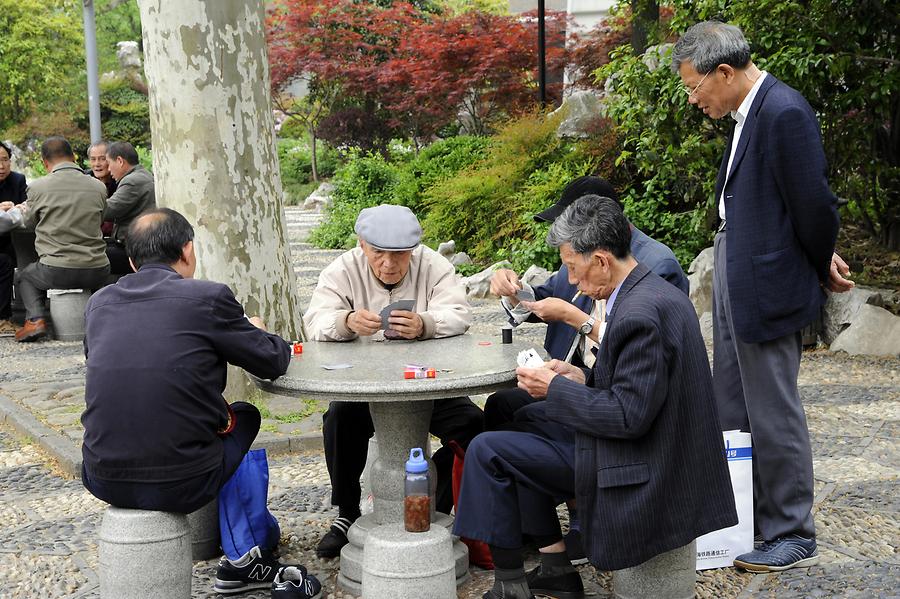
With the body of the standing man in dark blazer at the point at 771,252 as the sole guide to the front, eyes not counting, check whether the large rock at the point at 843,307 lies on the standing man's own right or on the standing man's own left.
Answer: on the standing man's own right

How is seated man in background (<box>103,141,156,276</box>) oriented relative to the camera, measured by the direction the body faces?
to the viewer's left

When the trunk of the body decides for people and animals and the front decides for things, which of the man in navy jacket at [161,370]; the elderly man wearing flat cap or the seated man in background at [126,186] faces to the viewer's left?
the seated man in background

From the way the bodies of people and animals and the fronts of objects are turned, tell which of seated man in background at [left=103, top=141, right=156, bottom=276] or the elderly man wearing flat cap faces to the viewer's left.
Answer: the seated man in background

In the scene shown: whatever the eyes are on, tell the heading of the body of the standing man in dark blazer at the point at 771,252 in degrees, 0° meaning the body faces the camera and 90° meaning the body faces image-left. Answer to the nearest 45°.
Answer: approximately 90°

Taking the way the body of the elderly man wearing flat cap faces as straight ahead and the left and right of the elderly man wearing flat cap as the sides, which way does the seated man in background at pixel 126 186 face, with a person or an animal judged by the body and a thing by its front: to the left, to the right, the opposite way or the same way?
to the right

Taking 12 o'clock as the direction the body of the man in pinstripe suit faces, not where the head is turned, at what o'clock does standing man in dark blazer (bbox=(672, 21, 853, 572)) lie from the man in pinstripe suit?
The standing man in dark blazer is roughly at 4 o'clock from the man in pinstripe suit.

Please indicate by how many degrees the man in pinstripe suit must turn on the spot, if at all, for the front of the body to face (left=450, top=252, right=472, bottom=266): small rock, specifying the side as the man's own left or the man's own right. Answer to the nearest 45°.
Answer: approximately 90° to the man's own right

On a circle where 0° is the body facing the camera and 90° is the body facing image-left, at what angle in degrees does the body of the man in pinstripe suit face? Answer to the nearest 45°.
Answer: approximately 90°

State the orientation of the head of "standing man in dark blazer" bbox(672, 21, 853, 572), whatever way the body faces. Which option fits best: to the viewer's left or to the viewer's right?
to the viewer's left

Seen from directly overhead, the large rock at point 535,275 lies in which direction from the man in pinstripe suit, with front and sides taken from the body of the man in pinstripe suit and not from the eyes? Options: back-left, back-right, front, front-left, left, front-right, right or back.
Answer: right

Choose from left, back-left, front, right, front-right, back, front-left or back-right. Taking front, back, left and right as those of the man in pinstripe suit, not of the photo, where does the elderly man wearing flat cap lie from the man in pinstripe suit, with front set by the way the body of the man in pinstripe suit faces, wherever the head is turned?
front-right

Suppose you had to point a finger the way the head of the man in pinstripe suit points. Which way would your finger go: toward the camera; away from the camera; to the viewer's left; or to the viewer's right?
to the viewer's left

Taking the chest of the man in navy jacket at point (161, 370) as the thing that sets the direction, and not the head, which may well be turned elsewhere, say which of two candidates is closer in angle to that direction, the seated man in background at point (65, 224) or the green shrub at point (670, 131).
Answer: the green shrub

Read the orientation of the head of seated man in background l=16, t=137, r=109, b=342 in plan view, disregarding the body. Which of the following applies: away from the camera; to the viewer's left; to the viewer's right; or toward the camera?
away from the camera

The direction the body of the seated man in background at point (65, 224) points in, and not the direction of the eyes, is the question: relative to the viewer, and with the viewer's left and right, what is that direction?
facing away from the viewer and to the left of the viewer
